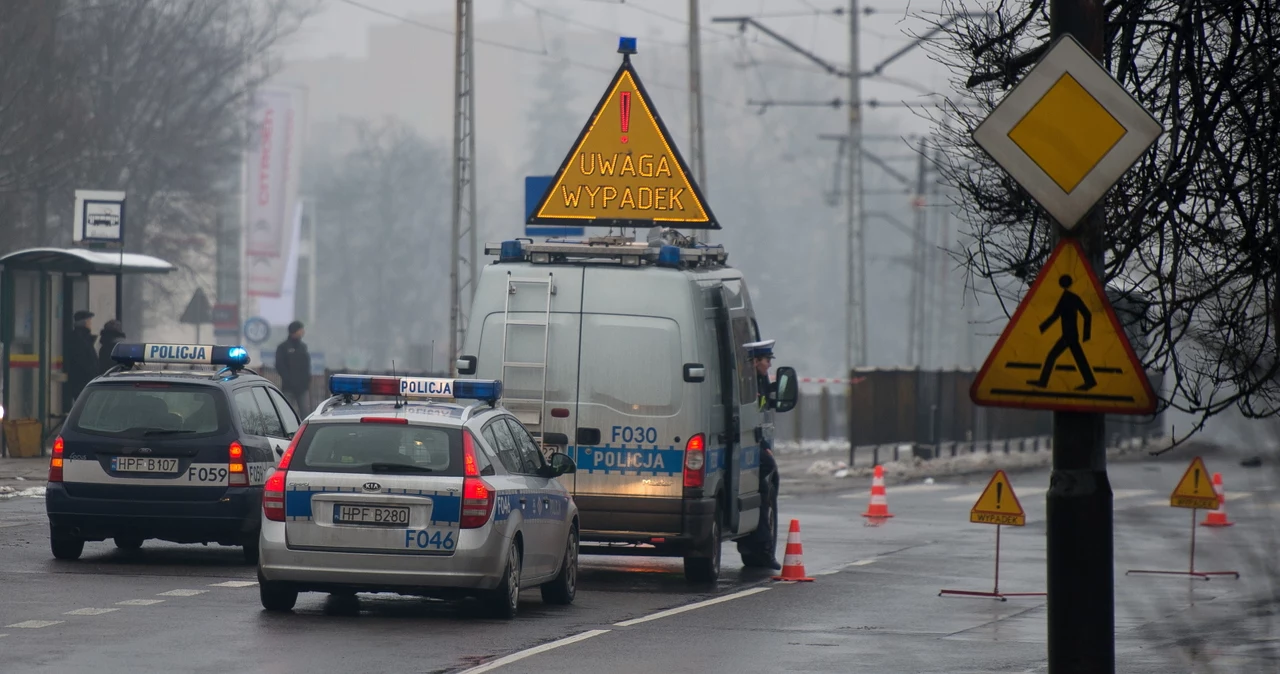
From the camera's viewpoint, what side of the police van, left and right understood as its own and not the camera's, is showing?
back

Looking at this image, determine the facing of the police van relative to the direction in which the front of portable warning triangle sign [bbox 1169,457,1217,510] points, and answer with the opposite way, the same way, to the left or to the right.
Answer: the opposite way

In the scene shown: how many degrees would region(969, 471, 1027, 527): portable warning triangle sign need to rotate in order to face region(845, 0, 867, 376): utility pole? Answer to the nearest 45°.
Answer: approximately 180°

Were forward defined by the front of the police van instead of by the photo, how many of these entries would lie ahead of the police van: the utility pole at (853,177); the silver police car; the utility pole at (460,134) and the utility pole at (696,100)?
3

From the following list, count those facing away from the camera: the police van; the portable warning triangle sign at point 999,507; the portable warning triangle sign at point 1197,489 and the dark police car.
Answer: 2

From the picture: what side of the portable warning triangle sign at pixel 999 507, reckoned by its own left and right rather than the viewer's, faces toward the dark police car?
right

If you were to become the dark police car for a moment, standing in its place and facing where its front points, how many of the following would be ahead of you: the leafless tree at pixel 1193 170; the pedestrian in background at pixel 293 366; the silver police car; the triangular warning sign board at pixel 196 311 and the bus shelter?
3

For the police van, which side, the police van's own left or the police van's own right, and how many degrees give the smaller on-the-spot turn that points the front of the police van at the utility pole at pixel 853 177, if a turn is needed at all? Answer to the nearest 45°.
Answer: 0° — it already faces it

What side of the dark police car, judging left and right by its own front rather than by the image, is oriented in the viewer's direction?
back

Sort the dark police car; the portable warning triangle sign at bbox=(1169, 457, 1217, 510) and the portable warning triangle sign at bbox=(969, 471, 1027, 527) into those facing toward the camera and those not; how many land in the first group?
2

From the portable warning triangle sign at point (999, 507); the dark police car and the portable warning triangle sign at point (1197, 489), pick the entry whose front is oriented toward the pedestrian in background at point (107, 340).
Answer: the dark police car

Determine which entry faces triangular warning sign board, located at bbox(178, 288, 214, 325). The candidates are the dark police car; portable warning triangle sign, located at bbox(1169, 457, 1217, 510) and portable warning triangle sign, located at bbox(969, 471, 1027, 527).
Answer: the dark police car

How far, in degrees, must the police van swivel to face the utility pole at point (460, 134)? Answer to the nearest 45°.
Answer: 0° — it already faces it

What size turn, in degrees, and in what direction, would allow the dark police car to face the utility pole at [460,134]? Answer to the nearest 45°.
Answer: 0° — it already faces it

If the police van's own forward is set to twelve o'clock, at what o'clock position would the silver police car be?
The silver police car is roughly at 7 o'clock from the police van.
